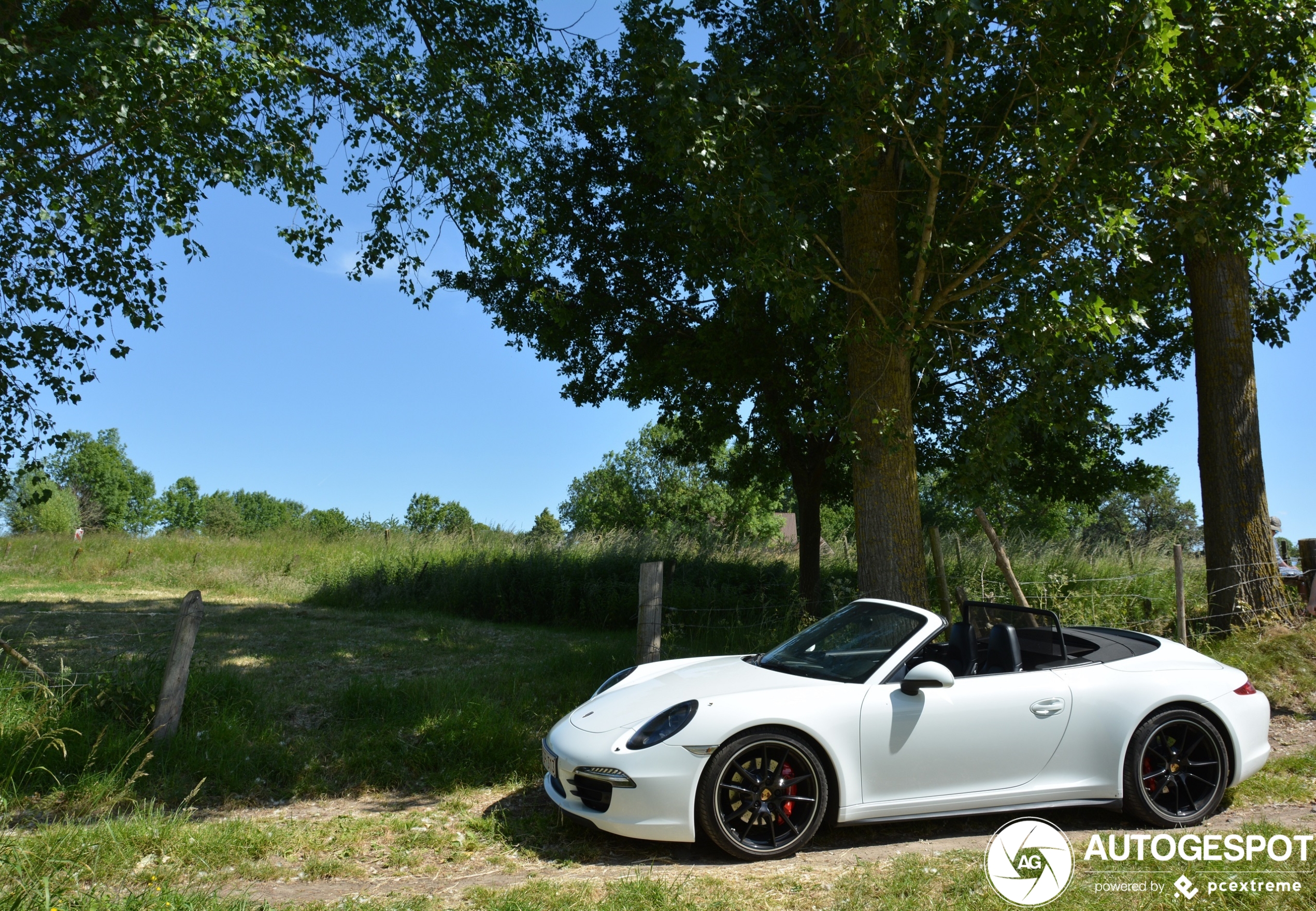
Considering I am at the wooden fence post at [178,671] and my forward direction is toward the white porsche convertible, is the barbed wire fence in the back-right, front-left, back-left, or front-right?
front-left

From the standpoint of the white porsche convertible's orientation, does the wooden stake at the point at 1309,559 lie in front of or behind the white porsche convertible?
behind

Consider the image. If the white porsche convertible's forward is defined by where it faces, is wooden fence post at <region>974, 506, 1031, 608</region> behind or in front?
behind

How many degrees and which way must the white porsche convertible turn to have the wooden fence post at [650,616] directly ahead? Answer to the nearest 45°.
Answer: approximately 90° to its right

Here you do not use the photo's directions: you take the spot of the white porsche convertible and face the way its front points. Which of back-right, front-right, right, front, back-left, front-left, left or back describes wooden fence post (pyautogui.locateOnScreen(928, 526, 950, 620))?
back-right

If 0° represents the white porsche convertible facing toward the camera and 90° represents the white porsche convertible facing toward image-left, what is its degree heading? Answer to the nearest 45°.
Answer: approximately 45°
